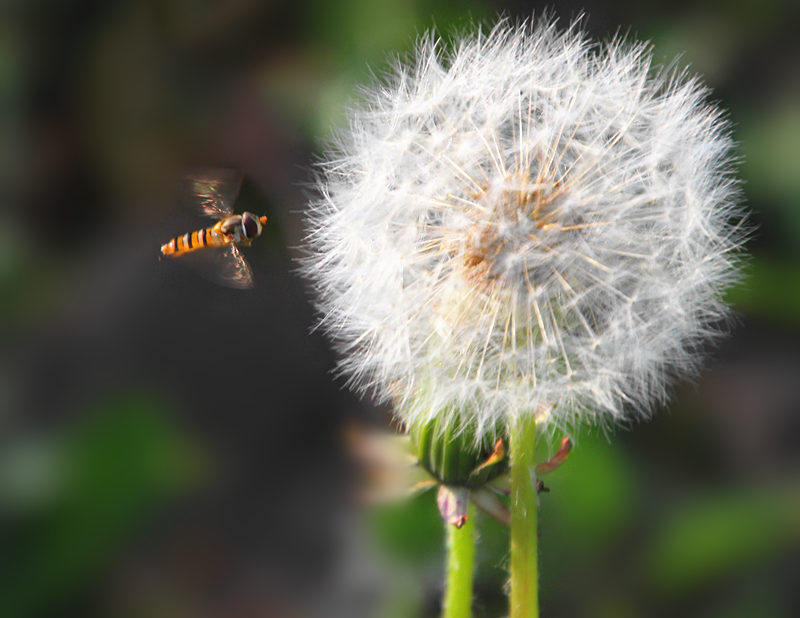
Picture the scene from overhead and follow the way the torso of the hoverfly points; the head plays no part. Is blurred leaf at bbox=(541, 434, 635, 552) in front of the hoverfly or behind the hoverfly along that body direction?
in front

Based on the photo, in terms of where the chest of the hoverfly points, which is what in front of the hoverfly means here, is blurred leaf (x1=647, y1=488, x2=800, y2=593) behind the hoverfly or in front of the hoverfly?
in front

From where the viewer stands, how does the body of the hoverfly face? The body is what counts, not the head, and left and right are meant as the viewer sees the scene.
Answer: facing to the right of the viewer

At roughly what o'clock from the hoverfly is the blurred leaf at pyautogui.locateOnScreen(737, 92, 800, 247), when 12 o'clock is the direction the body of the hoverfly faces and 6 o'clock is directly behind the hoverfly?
The blurred leaf is roughly at 12 o'clock from the hoverfly.

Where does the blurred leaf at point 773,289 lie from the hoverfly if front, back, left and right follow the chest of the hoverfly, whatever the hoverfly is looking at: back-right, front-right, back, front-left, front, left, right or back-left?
front
